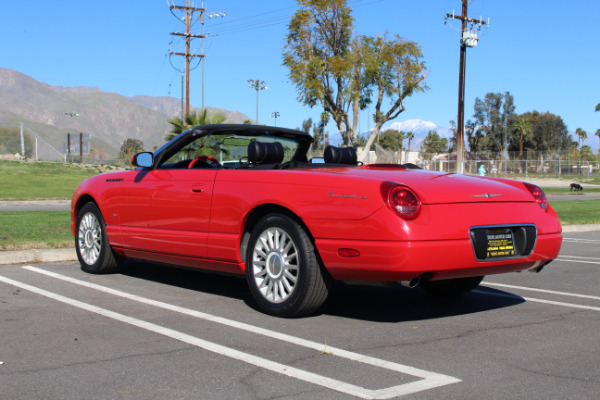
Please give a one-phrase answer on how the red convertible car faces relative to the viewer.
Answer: facing away from the viewer and to the left of the viewer

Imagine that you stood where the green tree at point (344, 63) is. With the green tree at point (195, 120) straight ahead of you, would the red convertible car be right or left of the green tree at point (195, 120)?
left

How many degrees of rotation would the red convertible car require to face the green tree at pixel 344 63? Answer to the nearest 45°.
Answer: approximately 45° to its right

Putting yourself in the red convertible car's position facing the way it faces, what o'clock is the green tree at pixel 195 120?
The green tree is roughly at 1 o'clock from the red convertible car.
